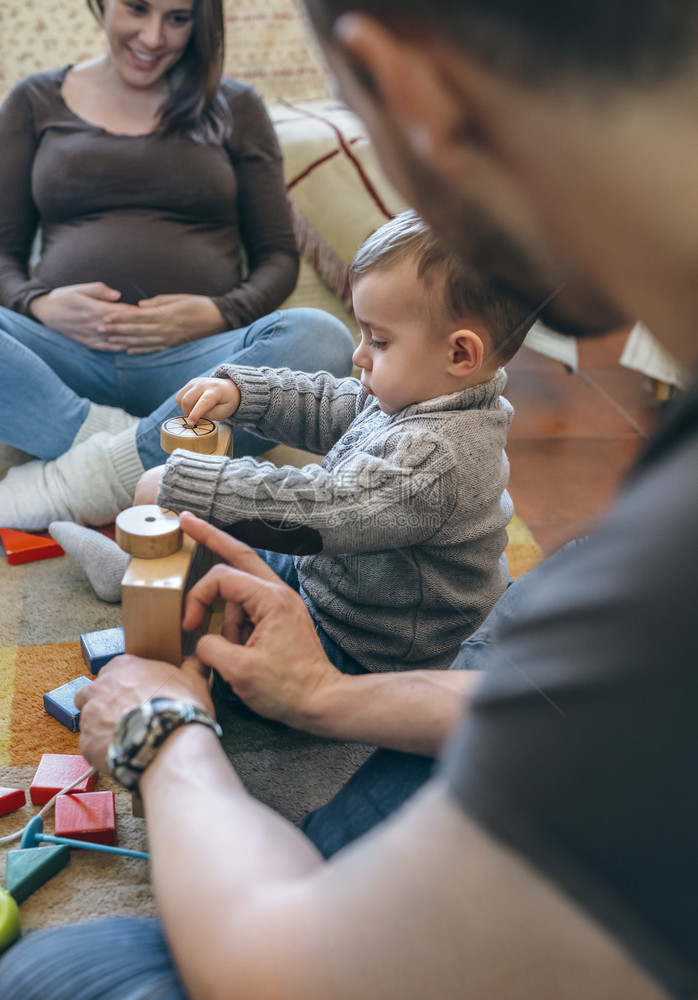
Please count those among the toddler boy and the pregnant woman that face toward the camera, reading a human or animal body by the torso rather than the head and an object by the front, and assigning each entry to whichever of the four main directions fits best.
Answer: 1

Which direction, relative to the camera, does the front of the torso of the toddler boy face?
to the viewer's left

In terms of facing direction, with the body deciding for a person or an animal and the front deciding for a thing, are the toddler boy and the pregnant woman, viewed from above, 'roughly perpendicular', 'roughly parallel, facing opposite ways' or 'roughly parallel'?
roughly perpendicular

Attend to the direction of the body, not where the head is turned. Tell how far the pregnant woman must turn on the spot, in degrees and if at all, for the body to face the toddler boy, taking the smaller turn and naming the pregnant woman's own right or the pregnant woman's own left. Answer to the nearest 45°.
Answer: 0° — they already face them

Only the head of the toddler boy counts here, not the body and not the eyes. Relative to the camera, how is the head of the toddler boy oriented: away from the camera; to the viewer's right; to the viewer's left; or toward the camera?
to the viewer's left

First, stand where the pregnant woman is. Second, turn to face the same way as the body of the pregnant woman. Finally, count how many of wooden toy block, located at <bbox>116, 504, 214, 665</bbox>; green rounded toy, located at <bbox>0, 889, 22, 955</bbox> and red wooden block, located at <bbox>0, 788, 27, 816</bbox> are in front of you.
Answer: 3

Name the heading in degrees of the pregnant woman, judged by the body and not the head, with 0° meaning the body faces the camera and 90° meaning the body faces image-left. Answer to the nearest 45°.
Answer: approximately 0°
